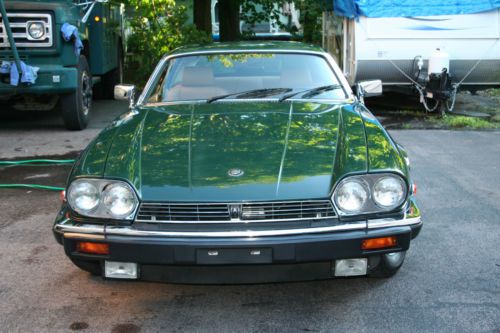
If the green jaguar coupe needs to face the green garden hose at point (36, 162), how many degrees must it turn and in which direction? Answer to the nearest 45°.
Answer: approximately 135° to its right

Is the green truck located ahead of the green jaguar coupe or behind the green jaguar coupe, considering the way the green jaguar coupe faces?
behind

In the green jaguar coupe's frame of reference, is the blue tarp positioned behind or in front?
behind

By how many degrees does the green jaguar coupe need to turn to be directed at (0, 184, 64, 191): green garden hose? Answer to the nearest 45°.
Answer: approximately 135° to its right

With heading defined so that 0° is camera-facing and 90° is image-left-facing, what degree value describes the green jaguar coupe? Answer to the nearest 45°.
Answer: approximately 0°
